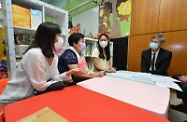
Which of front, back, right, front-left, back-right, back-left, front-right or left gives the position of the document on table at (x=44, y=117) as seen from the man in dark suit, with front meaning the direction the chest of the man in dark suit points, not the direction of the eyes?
front-left

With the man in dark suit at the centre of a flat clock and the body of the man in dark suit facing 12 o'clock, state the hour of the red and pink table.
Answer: The red and pink table is roughly at 11 o'clock from the man in dark suit.

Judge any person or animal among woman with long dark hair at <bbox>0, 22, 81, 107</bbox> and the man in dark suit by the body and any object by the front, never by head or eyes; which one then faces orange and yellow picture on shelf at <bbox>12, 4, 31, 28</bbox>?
the man in dark suit

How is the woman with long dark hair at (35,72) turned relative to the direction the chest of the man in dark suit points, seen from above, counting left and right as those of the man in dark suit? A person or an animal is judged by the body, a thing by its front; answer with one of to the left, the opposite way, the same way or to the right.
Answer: the opposite way

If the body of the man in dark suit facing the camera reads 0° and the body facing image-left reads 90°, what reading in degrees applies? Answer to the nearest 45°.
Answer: approximately 45°

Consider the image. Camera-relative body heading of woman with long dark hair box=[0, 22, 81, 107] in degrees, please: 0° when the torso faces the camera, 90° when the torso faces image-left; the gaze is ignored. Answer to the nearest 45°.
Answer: approximately 270°

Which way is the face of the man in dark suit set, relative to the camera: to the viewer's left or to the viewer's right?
to the viewer's left

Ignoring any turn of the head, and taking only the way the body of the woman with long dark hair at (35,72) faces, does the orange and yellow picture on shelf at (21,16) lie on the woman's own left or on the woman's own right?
on the woman's own left

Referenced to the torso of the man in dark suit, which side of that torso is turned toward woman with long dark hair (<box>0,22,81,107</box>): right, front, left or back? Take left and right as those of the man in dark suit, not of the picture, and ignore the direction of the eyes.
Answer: front

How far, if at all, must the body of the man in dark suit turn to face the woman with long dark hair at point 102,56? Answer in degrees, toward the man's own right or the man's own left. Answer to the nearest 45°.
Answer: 0° — they already face them

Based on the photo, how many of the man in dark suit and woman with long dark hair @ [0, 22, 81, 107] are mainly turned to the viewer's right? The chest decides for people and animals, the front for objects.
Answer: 1

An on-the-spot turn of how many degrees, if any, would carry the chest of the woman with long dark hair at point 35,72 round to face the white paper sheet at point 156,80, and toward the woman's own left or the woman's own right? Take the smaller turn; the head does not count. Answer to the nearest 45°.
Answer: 0° — they already face it

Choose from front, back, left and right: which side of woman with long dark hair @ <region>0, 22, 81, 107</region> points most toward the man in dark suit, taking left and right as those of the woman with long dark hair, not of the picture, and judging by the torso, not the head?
front
